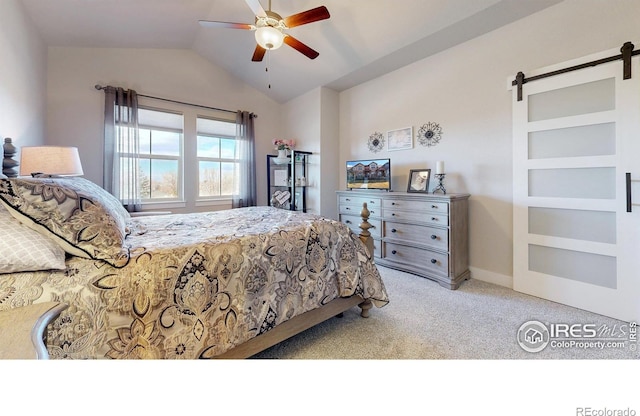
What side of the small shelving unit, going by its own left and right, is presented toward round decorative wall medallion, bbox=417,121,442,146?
left

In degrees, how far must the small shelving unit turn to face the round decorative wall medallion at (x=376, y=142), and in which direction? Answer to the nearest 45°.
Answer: approximately 90° to its left

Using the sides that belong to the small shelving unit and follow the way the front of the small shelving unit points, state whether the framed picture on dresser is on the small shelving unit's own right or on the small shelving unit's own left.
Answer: on the small shelving unit's own left

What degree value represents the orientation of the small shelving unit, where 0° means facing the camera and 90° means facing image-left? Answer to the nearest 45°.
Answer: approximately 45°
